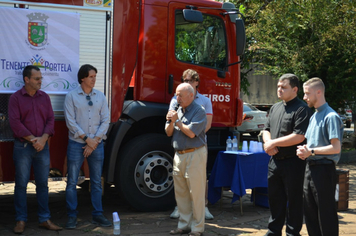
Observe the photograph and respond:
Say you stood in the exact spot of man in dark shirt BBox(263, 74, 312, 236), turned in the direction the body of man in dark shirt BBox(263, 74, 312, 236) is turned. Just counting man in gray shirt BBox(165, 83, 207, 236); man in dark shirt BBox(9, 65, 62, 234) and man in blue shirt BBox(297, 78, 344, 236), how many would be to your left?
1

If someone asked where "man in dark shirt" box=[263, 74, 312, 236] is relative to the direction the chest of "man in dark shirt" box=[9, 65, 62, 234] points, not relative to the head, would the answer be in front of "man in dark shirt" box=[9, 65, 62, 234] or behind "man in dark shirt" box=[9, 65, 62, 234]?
in front

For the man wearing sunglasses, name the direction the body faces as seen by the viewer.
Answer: toward the camera

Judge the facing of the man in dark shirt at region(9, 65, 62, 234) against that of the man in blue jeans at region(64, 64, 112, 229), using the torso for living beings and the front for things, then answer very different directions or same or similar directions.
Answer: same or similar directions

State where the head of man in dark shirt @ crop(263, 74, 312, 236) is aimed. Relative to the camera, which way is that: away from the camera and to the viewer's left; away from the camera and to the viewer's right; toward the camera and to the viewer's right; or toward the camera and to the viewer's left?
toward the camera and to the viewer's left

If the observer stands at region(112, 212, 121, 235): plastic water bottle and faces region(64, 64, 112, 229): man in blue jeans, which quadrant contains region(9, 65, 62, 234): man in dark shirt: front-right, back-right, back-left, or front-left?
front-left

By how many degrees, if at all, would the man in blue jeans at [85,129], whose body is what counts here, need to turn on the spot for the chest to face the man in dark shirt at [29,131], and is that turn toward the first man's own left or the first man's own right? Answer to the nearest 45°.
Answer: approximately 135° to the first man's own right

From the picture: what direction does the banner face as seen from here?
toward the camera

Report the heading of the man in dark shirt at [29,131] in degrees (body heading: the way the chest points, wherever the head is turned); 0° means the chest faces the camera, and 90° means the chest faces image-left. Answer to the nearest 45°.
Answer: approximately 315°

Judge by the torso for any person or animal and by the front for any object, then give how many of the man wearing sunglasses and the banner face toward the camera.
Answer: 2

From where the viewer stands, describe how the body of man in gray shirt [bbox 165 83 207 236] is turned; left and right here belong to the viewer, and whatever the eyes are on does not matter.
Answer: facing the viewer and to the left of the viewer

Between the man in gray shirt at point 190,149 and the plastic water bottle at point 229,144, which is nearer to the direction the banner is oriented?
the man in gray shirt

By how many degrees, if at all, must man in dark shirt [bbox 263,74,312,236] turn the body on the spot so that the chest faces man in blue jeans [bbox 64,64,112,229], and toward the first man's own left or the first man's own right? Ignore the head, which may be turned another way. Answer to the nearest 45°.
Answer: approximately 45° to the first man's own right

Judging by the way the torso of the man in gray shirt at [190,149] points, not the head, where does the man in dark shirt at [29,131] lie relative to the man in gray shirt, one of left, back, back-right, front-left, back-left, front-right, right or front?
front-right

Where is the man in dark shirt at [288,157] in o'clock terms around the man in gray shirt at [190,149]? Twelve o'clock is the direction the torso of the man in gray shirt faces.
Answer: The man in dark shirt is roughly at 8 o'clock from the man in gray shirt.
